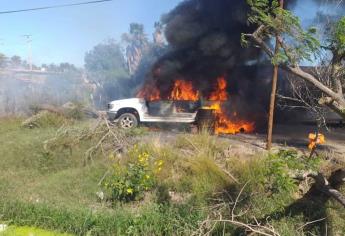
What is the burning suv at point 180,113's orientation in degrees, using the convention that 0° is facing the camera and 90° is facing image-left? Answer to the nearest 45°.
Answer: approximately 90°

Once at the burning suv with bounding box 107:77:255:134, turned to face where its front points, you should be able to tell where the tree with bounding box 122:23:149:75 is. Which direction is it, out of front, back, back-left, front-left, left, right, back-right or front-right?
right

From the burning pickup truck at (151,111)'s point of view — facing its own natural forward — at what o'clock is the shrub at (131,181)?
The shrub is roughly at 9 o'clock from the burning pickup truck.

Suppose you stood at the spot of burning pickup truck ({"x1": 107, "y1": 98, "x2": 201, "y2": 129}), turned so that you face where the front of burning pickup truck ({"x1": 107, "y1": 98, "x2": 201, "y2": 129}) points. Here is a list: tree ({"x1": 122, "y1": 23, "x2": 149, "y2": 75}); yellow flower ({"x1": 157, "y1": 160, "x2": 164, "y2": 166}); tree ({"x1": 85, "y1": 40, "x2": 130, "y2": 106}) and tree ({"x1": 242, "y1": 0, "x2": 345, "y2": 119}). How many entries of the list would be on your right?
2

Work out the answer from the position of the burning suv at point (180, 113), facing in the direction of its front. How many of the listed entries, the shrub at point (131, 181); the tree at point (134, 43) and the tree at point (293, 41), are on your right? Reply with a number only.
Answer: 1

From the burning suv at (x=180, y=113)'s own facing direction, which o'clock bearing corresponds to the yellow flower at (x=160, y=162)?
The yellow flower is roughly at 9 o'clock from the burning suv.
